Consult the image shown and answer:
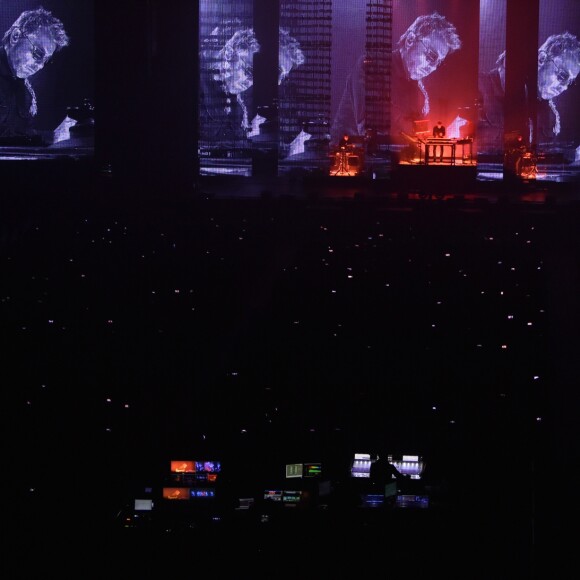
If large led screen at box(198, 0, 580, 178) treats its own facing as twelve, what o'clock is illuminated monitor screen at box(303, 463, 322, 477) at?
The illuminated monitor screen is roughly at 12 o'clock from the large led screen.

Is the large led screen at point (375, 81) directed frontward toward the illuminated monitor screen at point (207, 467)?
yes

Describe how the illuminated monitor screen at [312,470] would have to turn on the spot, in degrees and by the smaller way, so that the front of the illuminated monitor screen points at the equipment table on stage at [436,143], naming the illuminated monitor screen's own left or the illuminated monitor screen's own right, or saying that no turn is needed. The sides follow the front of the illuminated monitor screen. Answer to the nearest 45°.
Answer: approximately 180°

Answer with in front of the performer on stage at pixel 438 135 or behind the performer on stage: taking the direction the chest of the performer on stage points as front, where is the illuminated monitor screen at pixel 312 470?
in front

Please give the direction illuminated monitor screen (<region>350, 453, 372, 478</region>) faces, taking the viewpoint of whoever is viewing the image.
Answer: facing the viewer

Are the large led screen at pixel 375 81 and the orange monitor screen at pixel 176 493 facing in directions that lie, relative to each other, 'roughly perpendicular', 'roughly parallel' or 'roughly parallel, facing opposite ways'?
roughly parallel

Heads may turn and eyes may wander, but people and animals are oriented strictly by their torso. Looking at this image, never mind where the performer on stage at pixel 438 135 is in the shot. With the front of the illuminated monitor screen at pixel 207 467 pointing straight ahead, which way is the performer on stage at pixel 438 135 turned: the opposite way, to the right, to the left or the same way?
the same way

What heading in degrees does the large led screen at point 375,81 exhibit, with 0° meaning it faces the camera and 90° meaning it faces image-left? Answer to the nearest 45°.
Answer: approximately 0°

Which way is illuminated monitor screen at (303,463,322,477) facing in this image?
toward the camera

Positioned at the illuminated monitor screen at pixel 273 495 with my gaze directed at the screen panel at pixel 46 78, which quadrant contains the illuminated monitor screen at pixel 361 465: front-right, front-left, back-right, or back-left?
front-right

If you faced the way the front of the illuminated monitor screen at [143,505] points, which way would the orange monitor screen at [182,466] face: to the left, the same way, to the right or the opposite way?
the same way

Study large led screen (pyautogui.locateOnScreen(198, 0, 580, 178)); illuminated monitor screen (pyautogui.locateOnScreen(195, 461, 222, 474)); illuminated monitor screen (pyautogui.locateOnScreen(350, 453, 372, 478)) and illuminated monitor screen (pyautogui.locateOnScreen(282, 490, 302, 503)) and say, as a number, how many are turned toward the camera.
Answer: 4

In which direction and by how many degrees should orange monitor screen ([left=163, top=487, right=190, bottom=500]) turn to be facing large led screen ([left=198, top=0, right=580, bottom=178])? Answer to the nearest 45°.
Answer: approximately 180°

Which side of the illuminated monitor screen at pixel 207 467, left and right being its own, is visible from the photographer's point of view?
front

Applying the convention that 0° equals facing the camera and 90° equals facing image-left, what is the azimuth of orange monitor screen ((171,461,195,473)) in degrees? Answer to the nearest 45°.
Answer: approximately 0°
